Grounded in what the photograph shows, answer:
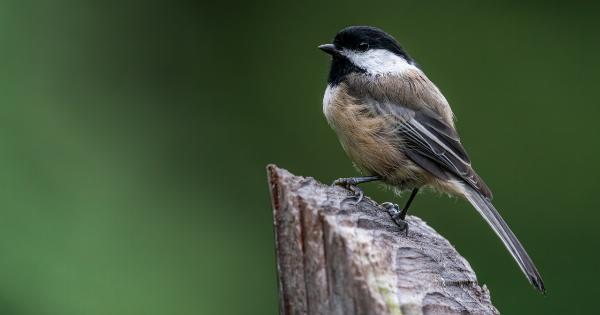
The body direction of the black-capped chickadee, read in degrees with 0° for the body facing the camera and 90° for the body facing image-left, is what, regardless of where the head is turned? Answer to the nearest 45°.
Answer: approximately 90°
